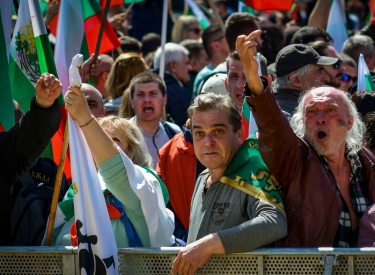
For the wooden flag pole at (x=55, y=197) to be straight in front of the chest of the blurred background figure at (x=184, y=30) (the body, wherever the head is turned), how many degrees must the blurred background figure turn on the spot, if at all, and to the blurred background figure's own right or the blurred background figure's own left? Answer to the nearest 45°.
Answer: approximately 90° to the blurred background figure's own right

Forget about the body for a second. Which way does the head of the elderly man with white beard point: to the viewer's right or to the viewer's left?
to the viewer's left

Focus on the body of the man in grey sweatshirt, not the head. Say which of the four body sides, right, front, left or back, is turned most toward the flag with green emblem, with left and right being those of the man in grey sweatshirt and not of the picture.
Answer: right

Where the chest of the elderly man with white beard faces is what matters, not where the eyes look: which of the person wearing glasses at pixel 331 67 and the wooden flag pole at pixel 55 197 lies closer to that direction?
the wooden flag pole

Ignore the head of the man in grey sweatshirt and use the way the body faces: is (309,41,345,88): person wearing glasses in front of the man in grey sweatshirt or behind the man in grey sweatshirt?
behind

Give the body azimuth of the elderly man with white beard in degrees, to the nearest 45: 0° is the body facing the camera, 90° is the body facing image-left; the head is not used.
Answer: approximately 0°

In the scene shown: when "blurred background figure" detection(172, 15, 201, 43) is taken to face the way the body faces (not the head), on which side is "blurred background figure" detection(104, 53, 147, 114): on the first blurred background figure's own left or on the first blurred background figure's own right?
on the first blurred background figure's own right
